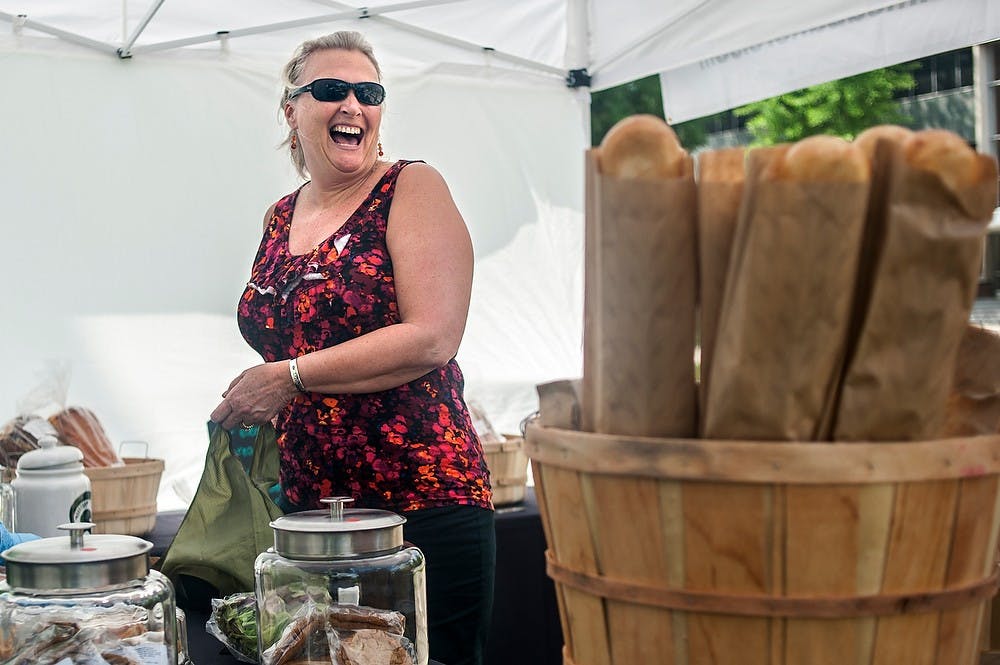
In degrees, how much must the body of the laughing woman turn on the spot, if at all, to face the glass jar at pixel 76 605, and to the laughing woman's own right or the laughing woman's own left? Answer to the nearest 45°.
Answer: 0° — they already face it

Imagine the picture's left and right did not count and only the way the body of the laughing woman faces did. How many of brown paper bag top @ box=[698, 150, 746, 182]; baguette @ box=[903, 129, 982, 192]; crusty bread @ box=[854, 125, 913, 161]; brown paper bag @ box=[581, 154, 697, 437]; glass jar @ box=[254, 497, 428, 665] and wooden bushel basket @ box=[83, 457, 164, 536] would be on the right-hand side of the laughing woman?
1

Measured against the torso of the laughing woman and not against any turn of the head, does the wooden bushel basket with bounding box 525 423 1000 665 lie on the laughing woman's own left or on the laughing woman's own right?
on the laughing woman's own left

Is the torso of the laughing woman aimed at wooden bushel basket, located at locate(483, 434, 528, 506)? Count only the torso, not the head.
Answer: no

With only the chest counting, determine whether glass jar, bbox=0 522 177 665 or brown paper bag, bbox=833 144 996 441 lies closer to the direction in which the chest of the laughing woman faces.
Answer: the glass jar

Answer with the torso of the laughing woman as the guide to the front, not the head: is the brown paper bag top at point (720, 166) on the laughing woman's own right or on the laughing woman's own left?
on the laughing woman's own left

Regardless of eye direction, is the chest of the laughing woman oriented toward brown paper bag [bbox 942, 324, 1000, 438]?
no

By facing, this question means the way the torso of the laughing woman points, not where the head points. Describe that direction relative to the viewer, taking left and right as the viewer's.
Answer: facing the viewer and to the left of the viewer

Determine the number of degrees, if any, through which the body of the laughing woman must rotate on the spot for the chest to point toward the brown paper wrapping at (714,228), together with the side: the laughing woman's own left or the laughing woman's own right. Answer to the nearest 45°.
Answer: approximately 45° to the laughing woman's own left

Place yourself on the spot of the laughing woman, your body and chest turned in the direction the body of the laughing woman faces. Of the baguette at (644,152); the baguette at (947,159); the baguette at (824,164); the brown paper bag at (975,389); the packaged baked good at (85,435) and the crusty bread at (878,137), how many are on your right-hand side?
1

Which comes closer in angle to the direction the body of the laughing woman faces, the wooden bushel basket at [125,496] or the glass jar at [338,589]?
the glass jar

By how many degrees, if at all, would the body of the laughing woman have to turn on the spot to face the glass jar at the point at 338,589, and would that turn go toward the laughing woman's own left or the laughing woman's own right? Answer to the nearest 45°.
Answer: approximately 45° to the laughing woman's own left

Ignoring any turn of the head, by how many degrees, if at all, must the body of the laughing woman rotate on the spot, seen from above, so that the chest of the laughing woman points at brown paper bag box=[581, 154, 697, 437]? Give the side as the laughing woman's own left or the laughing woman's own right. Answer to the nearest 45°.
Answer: approximately 45° to the laughing woman's own left

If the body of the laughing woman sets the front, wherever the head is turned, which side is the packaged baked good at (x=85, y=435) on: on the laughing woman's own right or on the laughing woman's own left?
on the laughing woman's own right

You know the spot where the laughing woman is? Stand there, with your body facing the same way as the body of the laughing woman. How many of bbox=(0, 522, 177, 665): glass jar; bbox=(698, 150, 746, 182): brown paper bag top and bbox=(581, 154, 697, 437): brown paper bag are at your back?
0
